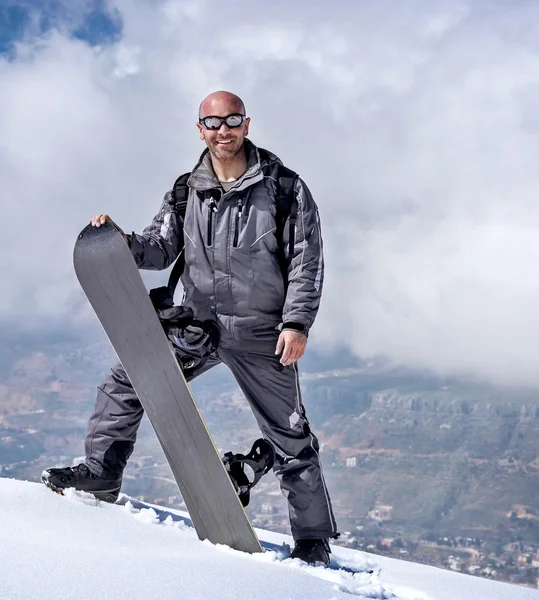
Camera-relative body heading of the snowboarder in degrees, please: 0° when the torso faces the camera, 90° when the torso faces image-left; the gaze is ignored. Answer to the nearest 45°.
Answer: approximately 0°
